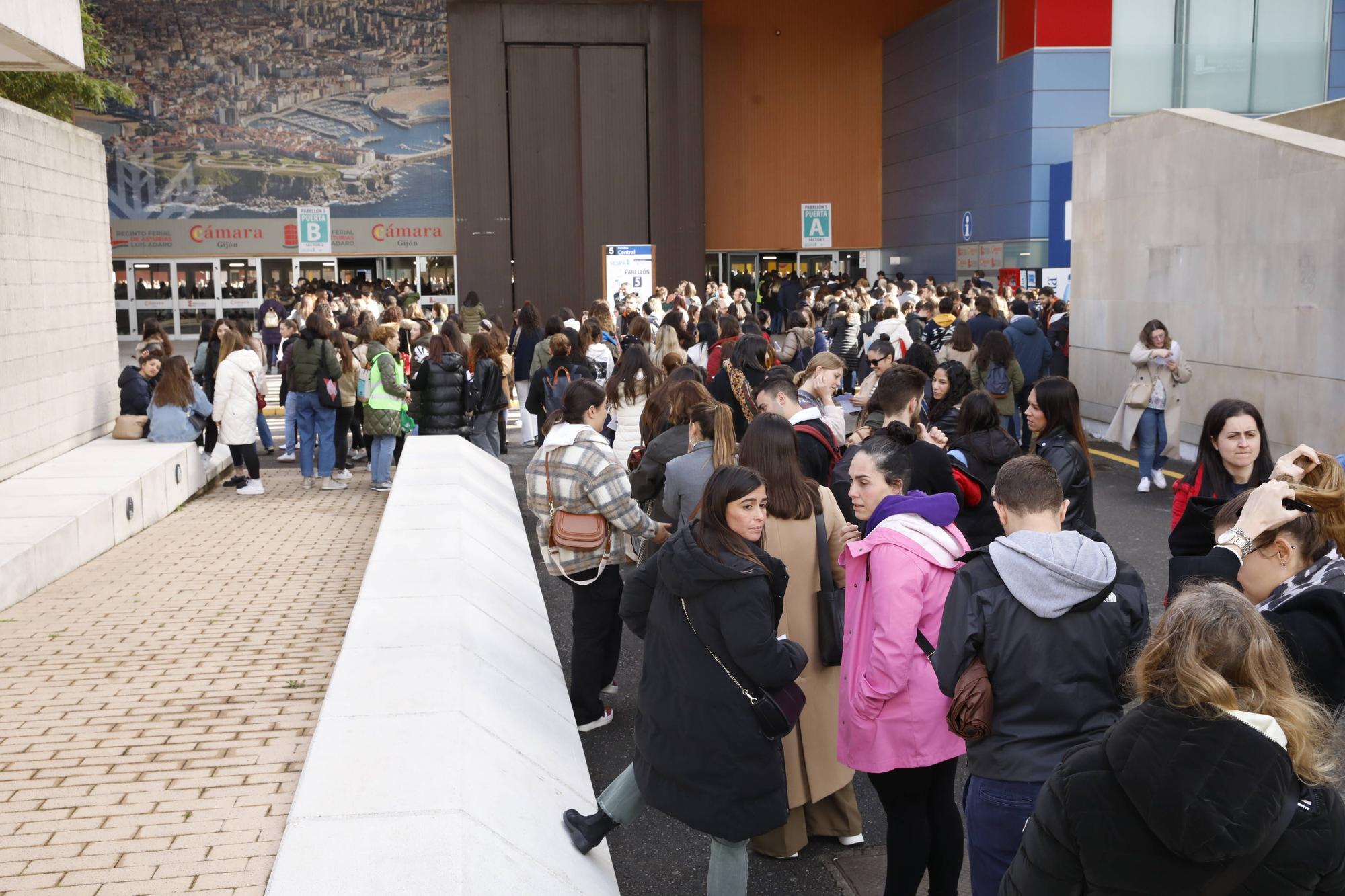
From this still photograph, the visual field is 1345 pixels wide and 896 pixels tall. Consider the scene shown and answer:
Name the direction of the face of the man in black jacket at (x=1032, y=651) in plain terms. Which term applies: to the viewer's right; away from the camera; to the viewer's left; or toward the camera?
away from the camera

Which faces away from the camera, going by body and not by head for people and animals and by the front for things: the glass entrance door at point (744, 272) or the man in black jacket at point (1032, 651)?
the man in black jacket

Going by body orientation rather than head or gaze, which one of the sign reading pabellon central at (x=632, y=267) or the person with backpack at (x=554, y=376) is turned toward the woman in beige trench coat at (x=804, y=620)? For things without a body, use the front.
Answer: the sign reading pabellon central

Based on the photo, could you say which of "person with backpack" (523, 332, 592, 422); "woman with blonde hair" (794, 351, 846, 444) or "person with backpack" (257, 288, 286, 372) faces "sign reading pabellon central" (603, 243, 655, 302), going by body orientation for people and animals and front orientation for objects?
"person with backpack" (523, 332, 592, 422)

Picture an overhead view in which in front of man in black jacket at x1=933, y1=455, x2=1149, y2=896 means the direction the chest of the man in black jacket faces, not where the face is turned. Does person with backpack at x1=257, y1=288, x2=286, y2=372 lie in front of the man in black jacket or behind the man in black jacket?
in front

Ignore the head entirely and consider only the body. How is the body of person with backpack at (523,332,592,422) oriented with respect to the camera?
away from the camera

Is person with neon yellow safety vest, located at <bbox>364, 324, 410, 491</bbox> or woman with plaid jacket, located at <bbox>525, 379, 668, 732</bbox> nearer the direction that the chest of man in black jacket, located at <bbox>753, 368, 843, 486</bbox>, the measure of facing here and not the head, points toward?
the woman with plaid jacket

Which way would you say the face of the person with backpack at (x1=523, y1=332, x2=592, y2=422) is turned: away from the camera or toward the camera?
away from the camera

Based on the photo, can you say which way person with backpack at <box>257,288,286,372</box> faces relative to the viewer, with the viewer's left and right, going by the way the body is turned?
facing away from the viewer

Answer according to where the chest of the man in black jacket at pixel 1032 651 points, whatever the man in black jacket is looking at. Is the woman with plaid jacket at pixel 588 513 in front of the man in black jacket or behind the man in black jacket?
in front

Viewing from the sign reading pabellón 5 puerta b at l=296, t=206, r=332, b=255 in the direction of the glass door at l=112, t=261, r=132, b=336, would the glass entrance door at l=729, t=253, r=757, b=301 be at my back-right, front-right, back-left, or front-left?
back-right

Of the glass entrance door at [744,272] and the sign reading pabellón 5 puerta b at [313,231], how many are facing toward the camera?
2

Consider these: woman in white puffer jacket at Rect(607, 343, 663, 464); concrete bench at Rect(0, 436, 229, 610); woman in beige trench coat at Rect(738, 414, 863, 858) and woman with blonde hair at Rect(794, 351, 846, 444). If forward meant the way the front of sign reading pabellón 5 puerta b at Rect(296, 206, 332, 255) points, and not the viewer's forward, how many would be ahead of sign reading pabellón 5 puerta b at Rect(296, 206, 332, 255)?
4

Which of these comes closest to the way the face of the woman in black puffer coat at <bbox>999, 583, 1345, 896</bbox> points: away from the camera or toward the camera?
away from the camera

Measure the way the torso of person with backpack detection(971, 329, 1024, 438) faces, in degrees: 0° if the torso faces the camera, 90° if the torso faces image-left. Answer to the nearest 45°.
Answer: approximately 180°

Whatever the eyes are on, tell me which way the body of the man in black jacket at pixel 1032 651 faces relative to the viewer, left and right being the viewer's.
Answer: facing away from the viewer
